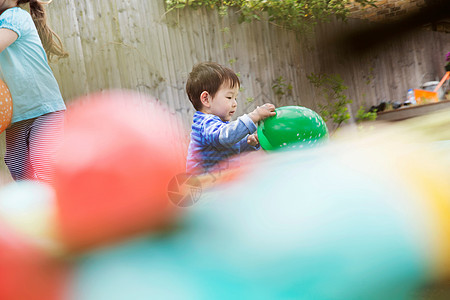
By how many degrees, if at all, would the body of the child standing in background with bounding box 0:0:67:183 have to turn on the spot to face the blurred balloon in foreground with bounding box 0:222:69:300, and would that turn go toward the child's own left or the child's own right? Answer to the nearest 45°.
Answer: approximately 135° to the child's own left

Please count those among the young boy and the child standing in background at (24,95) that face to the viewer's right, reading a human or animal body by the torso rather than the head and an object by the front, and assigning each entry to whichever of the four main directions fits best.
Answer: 1

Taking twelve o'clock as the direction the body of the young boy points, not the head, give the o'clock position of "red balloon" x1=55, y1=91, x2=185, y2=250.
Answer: The red balloon is roughly at 3 o'clock from the young boy.

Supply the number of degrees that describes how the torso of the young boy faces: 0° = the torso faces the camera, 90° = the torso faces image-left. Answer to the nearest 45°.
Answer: approximately 270°

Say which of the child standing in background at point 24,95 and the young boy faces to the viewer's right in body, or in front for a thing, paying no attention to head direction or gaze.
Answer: the young boy

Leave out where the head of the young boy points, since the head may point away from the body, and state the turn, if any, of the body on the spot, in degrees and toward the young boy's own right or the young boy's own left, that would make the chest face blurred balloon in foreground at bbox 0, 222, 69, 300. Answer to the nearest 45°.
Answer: approximately 90° to the young boy's own right

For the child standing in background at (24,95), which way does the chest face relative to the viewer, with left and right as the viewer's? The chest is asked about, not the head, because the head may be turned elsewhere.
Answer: facing away from the viewer and to the left of the viewer

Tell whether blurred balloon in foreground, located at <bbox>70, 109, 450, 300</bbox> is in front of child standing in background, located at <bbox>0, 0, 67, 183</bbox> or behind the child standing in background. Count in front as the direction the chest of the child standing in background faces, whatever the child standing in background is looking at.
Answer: behind
